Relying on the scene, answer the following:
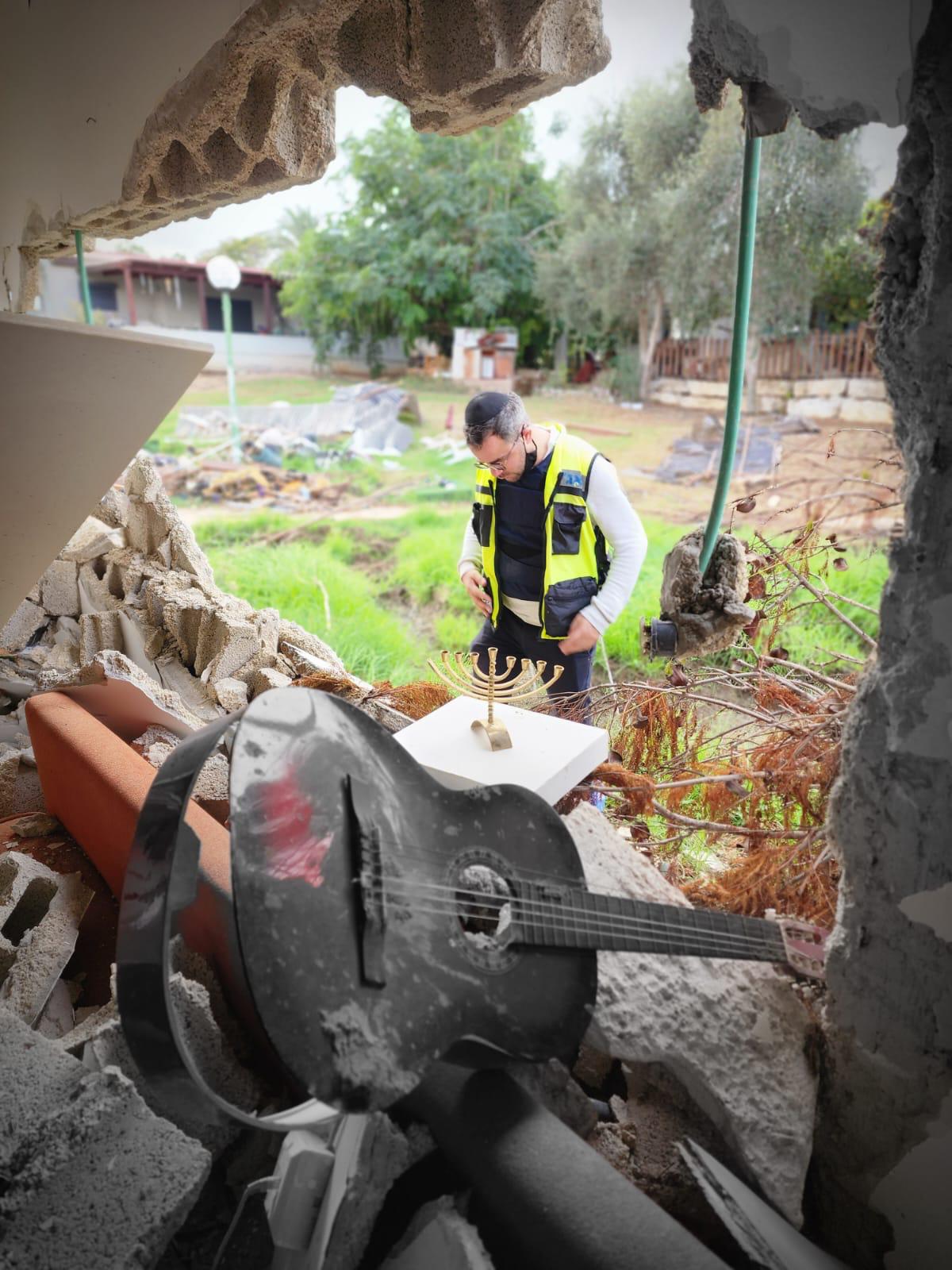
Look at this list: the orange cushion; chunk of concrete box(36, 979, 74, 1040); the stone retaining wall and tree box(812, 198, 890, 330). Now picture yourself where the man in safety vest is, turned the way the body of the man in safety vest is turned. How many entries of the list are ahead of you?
2

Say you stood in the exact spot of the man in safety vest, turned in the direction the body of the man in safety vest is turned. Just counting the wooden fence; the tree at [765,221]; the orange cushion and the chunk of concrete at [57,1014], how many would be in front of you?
2

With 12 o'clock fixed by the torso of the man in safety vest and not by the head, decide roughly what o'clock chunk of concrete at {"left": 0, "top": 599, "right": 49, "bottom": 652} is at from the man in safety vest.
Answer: The chunk of concrete is roughly at 2 o'clock from the man in safety vest.

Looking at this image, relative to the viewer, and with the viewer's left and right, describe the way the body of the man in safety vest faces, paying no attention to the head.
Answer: facing the viewer and to the left of the viewer

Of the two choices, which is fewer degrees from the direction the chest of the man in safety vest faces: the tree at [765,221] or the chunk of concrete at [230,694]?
the chunk of concrete

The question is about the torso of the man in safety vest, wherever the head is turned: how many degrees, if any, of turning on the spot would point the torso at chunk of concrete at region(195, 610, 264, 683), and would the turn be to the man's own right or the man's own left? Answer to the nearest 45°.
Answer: approximately 45° to the man's own right

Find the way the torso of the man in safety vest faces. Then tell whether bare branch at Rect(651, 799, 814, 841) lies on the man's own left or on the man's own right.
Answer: on the man's own left

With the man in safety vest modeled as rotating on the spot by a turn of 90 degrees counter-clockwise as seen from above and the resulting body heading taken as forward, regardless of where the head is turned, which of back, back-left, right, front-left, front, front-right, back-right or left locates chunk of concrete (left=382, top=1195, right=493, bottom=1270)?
front-right

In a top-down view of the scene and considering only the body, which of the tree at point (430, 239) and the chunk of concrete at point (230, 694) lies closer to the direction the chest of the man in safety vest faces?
the chunk of concrete

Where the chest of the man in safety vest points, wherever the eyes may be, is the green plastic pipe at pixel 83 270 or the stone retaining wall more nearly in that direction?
the green plastic pipe

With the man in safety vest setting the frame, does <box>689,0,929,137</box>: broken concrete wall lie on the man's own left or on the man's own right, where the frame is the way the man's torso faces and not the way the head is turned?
on the man's own left

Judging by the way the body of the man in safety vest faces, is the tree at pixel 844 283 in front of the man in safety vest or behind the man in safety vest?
behind

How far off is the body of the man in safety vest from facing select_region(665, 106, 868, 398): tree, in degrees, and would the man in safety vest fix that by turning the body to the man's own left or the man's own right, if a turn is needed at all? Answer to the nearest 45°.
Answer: approximately 135° to the man's own right

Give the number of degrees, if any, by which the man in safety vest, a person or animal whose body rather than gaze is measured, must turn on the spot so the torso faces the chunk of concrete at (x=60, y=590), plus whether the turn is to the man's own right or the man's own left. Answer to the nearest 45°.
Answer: approximately 45° to the man's own right

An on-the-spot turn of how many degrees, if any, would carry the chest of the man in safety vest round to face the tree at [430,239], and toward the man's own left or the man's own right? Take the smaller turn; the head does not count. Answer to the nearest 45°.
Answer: approximately 135° to the man's own right

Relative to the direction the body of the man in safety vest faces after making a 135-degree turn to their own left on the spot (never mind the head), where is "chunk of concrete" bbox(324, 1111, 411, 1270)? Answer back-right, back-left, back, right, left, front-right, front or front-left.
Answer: right

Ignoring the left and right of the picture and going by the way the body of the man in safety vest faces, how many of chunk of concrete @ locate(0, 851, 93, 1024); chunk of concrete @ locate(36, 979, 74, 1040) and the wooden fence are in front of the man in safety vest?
2
